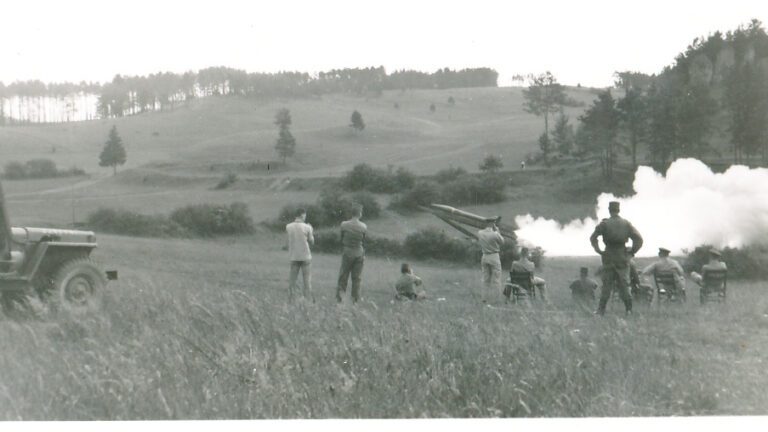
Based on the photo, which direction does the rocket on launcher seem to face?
to the viewer's left

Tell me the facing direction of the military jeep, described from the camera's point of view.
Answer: facing to the right of the viewer

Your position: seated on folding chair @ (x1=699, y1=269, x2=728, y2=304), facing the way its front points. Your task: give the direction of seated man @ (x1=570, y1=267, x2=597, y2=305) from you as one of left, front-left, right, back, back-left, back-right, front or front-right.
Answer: left

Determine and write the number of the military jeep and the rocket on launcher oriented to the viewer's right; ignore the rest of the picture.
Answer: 1

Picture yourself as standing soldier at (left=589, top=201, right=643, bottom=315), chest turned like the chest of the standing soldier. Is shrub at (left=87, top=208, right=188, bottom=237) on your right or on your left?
on your left

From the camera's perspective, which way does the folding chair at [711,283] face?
away from the camera

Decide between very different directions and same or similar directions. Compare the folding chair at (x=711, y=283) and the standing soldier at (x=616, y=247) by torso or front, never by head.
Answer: same or similar directions

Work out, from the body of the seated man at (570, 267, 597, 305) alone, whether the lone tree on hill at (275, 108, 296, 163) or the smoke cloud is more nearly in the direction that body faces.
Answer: the smoke cloud

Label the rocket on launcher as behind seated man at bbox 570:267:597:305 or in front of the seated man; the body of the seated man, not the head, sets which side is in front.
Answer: in front

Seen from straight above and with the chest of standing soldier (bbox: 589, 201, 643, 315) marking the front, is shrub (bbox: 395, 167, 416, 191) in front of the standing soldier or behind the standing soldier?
in front

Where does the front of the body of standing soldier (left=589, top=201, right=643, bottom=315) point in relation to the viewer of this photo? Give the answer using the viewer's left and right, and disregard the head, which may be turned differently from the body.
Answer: facing away from the viewer

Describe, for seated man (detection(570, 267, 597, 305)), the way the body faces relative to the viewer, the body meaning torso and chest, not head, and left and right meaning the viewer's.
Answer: facing away from the viewer

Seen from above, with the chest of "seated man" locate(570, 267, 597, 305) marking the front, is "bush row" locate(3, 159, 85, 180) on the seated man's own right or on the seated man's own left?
on the seated man's own left
